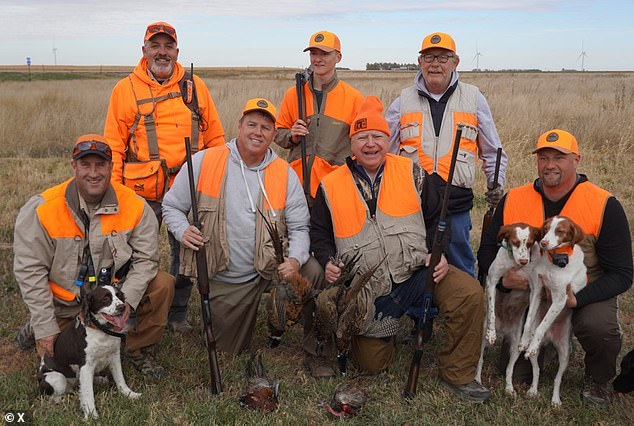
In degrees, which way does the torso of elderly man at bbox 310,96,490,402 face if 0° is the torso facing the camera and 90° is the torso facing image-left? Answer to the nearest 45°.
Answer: approximately 0°

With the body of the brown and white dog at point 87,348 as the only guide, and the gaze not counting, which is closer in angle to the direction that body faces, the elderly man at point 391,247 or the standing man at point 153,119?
the elderly man

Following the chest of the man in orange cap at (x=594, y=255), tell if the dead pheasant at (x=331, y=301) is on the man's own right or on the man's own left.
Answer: on the man's own right

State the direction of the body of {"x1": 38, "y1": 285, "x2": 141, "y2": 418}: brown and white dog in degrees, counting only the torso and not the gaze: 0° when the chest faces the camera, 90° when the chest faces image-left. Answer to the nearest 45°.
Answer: approximately 315°

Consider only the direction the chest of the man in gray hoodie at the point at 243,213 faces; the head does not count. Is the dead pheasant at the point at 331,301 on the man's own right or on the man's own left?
on the man's own left

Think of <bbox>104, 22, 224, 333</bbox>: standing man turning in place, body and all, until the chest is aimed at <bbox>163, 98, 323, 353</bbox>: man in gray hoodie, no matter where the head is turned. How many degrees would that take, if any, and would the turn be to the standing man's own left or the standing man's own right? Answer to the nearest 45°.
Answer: approximately 45° to the standing man's own left

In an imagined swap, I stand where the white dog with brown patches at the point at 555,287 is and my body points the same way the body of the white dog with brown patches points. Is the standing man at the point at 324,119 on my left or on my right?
on my right

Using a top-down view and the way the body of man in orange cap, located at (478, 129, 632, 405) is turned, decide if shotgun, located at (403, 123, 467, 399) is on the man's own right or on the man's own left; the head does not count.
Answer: on the man's own right

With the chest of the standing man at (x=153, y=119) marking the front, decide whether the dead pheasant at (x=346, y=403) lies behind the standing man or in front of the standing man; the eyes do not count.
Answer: in front
